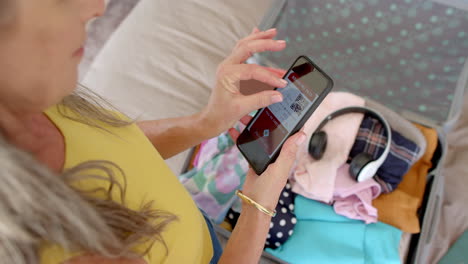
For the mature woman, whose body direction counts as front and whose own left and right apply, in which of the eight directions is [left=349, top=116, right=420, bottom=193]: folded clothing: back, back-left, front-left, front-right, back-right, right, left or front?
front-left

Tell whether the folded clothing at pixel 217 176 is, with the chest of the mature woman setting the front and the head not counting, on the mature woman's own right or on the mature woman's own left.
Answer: on the mature woman's own left

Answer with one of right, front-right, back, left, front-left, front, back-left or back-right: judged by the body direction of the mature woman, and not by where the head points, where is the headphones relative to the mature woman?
front-left

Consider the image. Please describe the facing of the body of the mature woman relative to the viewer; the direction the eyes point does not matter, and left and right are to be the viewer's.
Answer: facing to the right of the viewer

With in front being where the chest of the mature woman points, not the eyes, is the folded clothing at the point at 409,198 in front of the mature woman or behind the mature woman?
in front

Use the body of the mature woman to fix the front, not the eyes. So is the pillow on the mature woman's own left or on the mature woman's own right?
on the mature woman's own left

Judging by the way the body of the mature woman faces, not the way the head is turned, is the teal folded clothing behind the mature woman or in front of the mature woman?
in front
